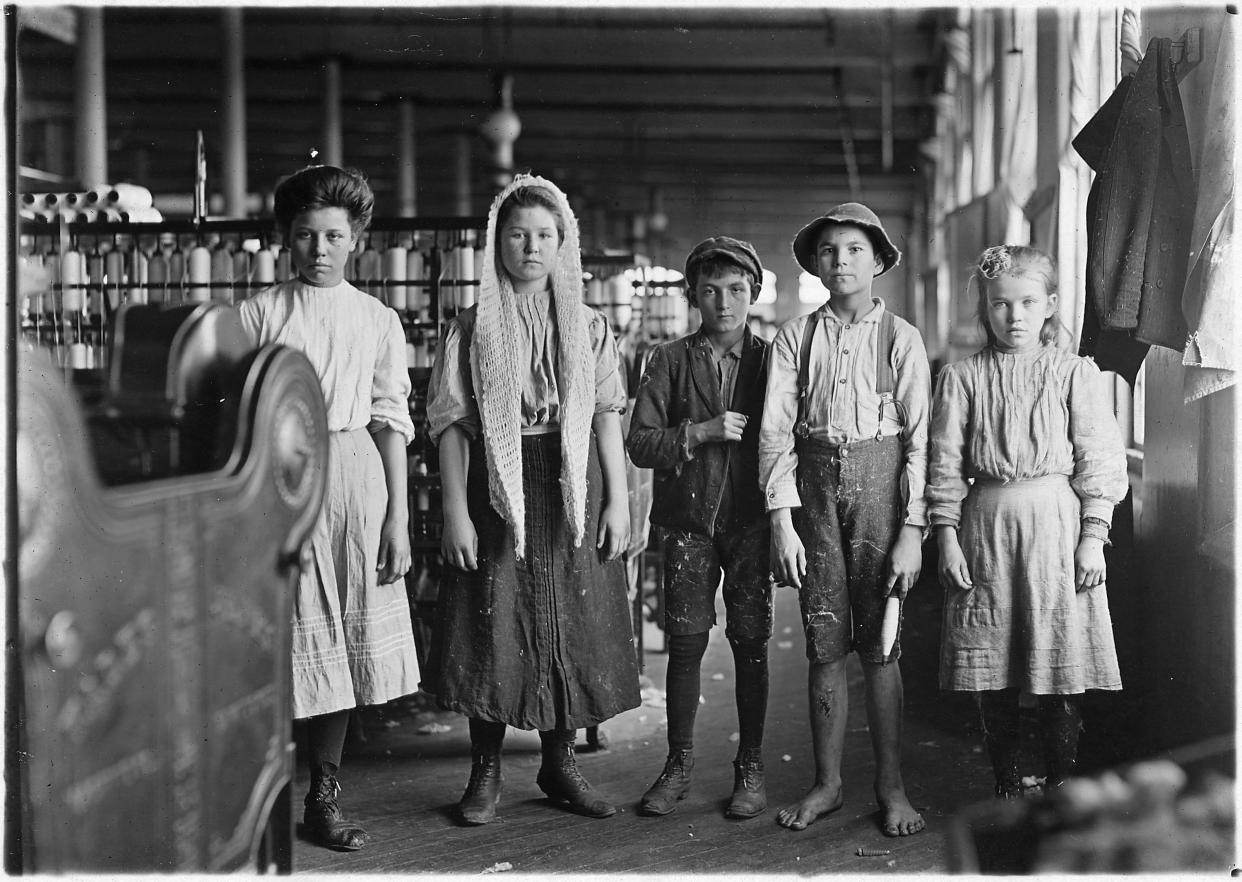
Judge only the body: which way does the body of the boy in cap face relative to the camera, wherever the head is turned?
toward the camera

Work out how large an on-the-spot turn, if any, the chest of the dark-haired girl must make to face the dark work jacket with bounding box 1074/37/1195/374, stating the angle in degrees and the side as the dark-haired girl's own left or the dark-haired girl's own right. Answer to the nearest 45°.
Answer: approximately 90° to the dark-haired girl's own left

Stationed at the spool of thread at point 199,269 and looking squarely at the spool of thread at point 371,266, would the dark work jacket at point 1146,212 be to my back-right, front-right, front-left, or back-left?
front-right

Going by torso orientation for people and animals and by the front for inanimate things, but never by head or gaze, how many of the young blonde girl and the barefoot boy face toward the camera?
2

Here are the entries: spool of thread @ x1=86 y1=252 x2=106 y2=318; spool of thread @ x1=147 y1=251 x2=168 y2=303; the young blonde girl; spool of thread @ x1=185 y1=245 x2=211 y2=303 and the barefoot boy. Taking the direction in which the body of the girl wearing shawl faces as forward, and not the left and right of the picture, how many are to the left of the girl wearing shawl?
2

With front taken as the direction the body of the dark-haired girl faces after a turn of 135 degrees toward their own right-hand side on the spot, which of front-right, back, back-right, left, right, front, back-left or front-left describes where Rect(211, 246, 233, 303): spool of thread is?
front-right

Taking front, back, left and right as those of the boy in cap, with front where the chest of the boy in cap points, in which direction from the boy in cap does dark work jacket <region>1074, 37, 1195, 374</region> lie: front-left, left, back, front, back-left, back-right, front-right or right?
left

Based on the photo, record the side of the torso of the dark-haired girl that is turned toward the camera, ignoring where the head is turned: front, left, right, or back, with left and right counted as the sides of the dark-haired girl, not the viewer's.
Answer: front

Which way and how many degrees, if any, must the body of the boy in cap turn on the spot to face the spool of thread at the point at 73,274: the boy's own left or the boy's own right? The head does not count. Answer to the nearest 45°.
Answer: approximately 135° to the boy's own right

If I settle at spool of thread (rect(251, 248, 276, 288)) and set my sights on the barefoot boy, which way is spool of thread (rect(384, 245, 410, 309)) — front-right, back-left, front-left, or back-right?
front-left

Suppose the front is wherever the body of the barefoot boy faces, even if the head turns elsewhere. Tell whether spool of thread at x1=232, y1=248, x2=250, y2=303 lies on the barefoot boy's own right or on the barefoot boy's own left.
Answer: on the barefoot boy's own right

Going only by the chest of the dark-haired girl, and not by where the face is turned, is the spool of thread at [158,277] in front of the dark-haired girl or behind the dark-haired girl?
behind

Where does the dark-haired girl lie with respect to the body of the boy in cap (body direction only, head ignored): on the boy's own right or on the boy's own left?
on the boy's own right
